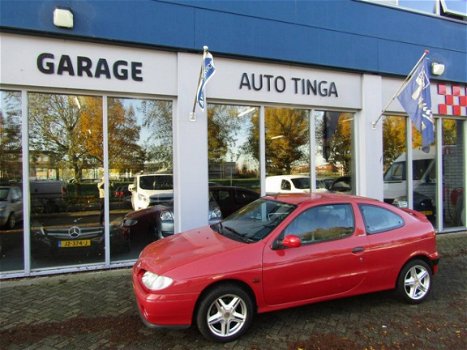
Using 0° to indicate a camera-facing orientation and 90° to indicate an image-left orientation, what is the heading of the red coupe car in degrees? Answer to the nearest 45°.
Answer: approximately 45°

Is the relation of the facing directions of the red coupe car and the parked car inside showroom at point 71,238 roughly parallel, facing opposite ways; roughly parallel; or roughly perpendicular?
roughly perpendicular

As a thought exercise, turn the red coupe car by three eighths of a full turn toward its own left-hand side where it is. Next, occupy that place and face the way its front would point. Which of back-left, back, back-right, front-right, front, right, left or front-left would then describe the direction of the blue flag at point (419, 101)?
front-left

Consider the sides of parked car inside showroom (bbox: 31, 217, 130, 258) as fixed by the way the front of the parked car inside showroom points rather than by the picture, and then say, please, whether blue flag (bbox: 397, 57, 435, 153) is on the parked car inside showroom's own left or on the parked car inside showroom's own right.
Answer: on the parked car inside showroom's own left

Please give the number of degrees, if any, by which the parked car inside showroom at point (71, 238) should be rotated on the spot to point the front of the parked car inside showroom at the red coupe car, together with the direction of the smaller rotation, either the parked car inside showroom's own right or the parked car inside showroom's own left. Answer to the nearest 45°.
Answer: approximately 45° to the parked car inside showroom's own left

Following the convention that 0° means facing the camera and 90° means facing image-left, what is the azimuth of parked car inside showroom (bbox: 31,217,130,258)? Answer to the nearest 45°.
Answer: approximately 0°

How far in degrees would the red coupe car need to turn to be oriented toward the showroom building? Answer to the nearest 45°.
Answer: approximately 90° to its right
